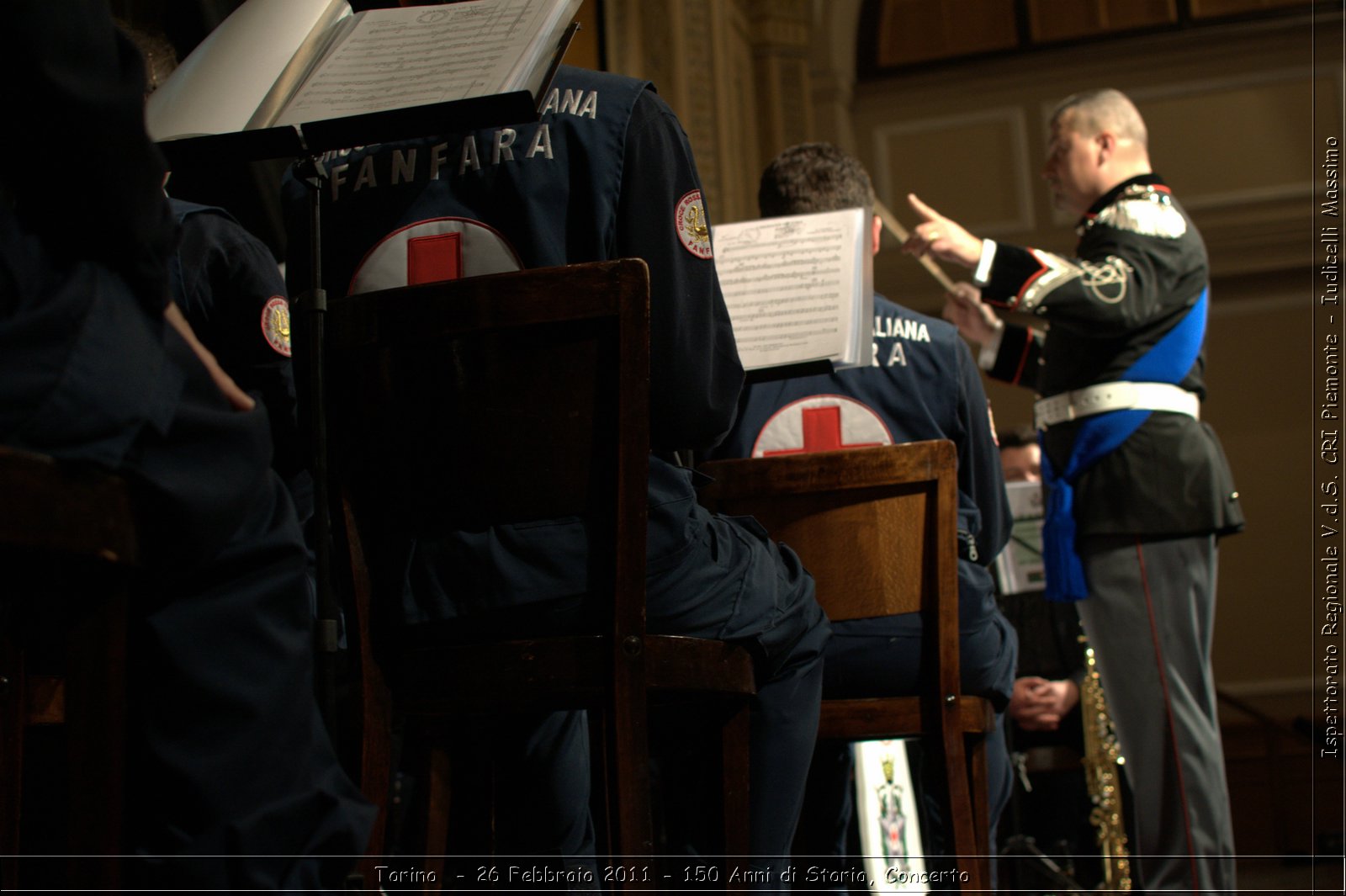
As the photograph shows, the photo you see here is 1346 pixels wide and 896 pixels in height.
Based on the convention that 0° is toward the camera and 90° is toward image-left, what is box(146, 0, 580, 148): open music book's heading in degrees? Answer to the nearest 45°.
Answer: approximately 0°

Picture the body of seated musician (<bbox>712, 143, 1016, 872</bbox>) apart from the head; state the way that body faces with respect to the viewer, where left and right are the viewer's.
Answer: facing away from the viewer

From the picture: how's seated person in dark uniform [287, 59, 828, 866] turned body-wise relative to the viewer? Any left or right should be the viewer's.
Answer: facing away from the viewer and to the right of the viewer

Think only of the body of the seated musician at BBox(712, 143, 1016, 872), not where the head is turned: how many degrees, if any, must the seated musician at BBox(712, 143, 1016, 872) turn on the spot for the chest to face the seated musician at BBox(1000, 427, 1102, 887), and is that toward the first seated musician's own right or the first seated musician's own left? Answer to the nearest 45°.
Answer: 0° — they already face them

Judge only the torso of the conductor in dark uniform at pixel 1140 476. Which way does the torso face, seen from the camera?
to the viewer's left

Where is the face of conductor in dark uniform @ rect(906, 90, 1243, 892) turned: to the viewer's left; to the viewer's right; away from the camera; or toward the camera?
to the viewer's left

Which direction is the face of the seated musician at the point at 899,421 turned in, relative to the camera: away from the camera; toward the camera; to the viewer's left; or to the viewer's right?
away from the camera

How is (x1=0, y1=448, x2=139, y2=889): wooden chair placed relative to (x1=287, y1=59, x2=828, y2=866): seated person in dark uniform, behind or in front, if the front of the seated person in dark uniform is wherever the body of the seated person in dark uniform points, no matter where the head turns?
behind
